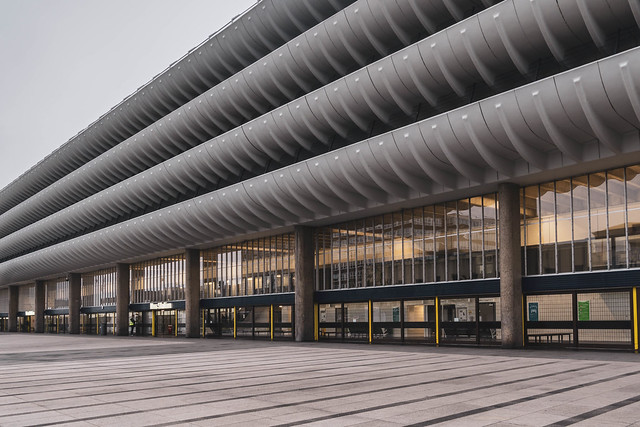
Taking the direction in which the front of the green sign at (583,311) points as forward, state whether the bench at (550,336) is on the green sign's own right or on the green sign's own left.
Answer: on the green sign's own right

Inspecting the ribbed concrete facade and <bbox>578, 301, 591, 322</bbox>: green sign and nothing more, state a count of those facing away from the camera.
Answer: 0

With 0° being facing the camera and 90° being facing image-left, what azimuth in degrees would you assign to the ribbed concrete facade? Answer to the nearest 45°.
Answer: approximately 45°

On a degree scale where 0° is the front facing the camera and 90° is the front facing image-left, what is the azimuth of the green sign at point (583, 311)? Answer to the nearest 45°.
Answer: approximately 0°
